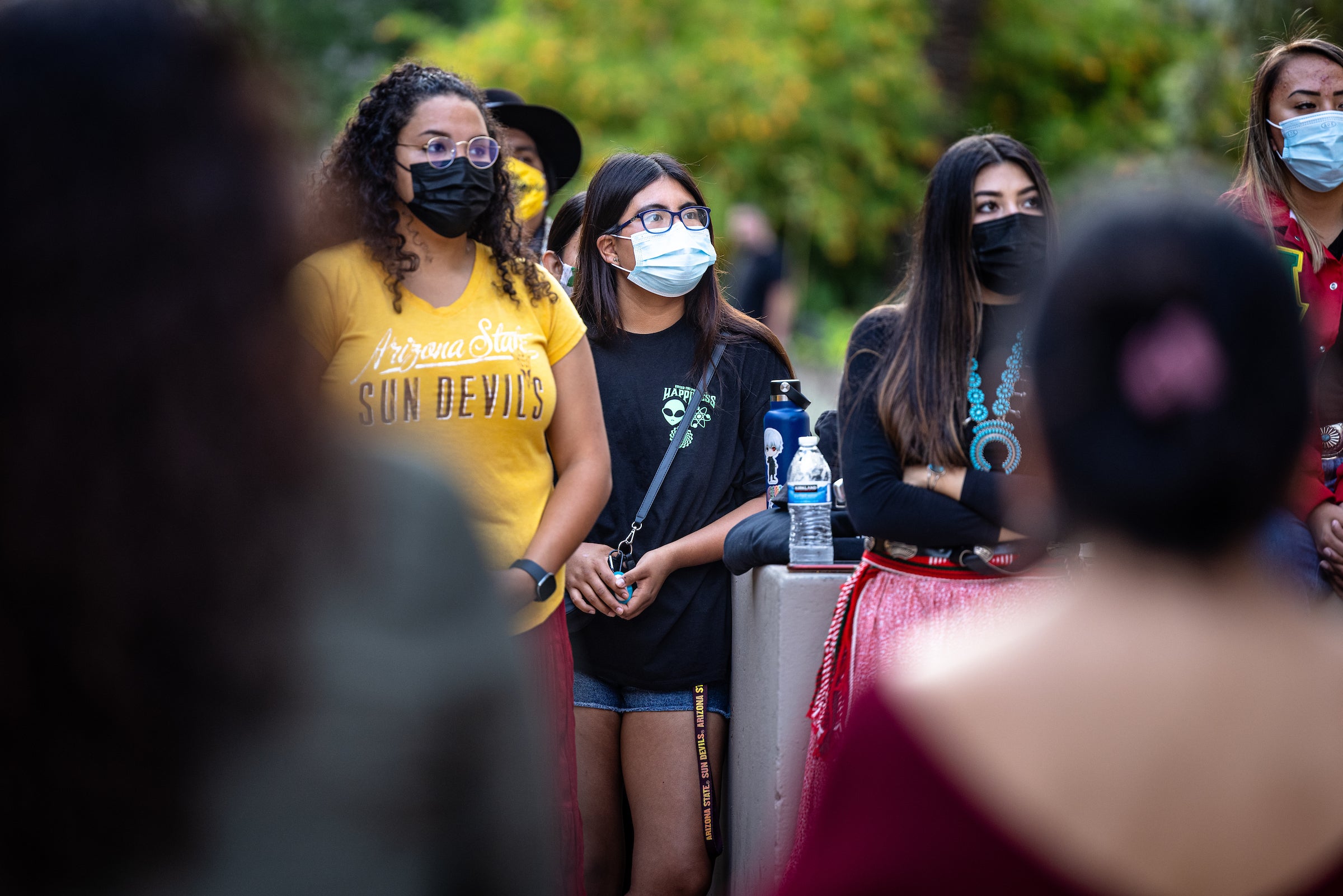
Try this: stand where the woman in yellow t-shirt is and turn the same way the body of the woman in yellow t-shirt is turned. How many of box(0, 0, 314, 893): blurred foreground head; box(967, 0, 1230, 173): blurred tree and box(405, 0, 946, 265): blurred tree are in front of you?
1

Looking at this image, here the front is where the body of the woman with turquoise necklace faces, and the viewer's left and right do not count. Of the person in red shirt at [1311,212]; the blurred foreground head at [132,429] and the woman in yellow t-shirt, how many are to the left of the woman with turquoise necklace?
1

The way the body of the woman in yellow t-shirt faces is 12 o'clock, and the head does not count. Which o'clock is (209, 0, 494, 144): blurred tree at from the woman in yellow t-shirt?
The blurred tree is roughly at 6 o'clock from the woman in yellow t-shirt.

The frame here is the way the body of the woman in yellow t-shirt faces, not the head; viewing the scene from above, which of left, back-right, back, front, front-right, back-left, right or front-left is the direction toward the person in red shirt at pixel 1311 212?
left

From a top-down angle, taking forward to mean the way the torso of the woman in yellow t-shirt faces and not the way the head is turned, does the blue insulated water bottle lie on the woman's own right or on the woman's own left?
on the woman's own left

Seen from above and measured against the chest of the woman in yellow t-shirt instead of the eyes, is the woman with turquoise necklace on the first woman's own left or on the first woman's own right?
on the first woman's own left

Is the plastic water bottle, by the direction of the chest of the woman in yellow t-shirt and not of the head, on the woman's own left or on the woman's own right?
on the woman's own left

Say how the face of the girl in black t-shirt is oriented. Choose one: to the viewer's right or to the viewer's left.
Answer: to the viewer's right
